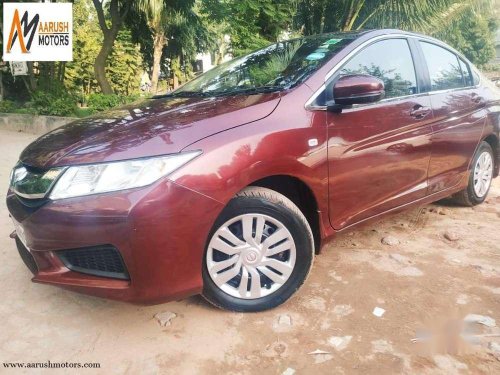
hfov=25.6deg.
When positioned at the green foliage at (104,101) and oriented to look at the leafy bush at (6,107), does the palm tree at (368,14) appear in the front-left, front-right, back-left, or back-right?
back-right

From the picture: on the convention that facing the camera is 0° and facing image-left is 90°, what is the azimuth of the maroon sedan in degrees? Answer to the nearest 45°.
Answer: approximately 45°

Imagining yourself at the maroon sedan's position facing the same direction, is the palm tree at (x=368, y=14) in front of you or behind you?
behind

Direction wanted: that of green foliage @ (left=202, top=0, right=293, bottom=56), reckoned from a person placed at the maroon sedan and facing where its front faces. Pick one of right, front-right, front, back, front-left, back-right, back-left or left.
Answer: back-right
